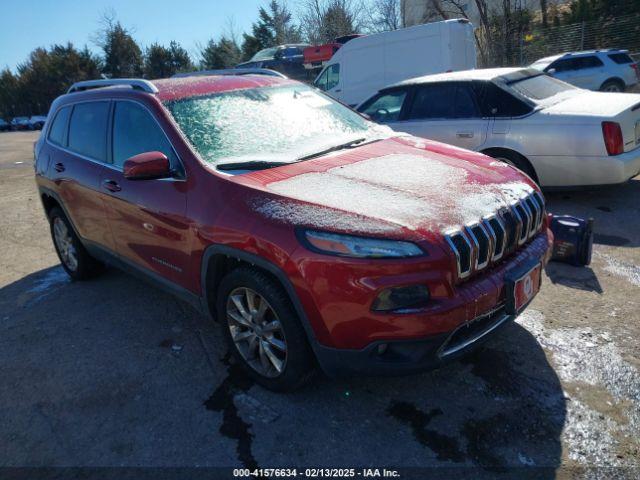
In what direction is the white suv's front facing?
to the viewer's left

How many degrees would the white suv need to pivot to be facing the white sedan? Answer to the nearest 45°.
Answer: approximately 90° to its left

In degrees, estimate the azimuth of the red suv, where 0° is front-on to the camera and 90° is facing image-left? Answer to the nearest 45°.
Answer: approximately 315°

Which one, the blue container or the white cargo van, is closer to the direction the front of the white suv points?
the white cargo van

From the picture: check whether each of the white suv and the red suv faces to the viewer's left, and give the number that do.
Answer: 1

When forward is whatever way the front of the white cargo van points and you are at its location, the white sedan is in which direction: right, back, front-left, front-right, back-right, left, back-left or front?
back-left

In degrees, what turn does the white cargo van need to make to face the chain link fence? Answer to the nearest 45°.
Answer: approximately 90° to its right

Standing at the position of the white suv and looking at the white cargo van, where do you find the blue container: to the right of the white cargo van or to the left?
left

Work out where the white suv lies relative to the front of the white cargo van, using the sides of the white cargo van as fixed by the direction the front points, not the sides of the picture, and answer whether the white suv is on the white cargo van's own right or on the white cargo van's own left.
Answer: on the white cargo van's own right

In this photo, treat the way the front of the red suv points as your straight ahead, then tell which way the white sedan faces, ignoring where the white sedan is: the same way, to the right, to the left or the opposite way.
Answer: the opposite way

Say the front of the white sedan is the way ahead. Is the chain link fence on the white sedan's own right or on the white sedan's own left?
on the white sedan's own right

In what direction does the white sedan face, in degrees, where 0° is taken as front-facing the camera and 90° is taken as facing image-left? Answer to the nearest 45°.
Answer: approximately 135°

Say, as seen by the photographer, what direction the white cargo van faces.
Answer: facing away from the viewer and to the left of the viewer
